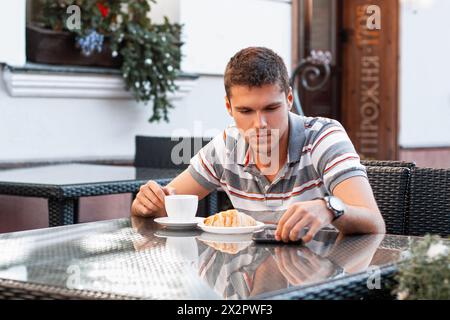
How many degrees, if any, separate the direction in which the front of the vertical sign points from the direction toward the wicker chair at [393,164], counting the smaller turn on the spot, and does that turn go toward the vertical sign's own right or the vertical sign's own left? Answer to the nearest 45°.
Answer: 0° — it already faces it

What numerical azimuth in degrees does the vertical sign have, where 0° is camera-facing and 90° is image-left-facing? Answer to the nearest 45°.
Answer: approximately 0°

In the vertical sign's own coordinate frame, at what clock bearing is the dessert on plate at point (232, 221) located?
The dessert on plate is roughly at 12 o'clock from the vertical sign.

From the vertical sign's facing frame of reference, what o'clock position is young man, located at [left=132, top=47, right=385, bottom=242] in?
The young man is roughly at 12 o'clock from the vertical sign.

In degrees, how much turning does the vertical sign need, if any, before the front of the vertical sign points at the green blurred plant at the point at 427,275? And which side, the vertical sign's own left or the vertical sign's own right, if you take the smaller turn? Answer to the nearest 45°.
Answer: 0° — it already faces it

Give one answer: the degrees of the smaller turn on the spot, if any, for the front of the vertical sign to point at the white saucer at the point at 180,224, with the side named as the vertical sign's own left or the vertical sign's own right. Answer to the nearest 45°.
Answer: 0° — it already faces it

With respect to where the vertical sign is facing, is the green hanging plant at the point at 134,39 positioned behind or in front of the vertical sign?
in front

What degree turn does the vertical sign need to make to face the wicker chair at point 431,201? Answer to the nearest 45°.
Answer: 0° — it already faces it
